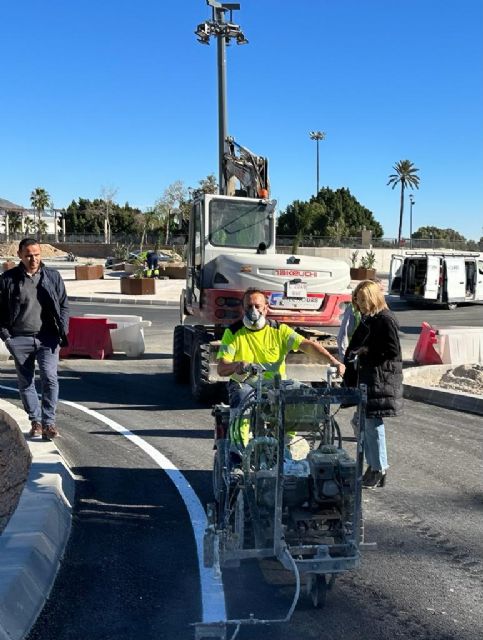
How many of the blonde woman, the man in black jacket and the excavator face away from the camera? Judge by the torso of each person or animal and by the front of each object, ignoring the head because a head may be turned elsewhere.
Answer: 1

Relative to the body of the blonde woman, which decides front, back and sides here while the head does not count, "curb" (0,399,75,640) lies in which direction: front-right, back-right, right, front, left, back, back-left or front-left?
front-left

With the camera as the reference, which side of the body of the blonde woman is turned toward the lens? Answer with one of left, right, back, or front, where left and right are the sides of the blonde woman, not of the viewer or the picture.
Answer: left

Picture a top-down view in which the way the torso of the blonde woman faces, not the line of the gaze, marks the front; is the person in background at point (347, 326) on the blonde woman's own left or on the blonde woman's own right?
on the blonde woman's own right

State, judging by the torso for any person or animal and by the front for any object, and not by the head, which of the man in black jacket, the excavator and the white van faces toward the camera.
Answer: the man in black jacket

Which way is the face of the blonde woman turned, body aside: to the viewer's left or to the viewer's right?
to the viewer's left

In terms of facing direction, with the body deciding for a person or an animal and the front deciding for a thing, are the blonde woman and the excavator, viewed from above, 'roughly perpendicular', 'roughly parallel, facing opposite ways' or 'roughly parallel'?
roughly perpendicular

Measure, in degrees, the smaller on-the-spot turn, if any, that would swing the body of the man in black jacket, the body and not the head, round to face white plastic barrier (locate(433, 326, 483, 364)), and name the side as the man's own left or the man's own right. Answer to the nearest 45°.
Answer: approximately 135° to the man's own left

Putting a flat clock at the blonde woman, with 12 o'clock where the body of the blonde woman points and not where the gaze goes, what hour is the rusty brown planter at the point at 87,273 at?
The rusty brown planter is roughly at 2 o'clock from the blonde woman.

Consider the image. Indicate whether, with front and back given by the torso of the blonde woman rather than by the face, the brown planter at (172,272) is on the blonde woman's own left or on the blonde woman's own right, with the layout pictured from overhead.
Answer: on the blonde woman's own right

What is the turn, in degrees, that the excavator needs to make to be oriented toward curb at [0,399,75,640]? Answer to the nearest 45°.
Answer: approximately 180°

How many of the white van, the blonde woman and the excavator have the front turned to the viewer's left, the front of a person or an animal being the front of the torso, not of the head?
1

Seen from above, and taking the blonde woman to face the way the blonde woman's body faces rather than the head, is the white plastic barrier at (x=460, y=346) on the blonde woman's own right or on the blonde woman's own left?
on the blonde woman's own right
